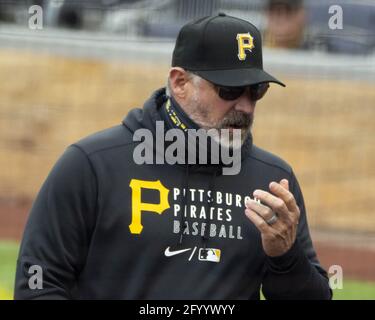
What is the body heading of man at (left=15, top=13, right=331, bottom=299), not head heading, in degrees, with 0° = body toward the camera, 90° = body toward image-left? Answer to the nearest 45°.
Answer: approximately 315°

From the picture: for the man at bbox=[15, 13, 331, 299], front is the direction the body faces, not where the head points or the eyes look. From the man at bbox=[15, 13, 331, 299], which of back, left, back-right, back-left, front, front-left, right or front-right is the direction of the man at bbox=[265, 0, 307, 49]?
back-left

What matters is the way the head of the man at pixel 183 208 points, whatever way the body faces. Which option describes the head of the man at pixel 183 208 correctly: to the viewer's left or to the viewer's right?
to the viewer's right

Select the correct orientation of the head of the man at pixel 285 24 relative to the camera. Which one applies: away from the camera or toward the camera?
toward the camera
